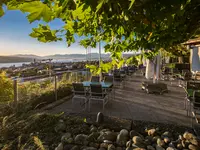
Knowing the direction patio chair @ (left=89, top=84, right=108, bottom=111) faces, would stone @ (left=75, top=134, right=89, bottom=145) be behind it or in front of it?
behind

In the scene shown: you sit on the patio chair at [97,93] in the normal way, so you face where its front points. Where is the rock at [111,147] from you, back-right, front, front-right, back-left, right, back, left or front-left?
back-right

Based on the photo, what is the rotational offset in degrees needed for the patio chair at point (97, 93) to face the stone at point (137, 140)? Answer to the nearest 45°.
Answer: approximately 135° to its right

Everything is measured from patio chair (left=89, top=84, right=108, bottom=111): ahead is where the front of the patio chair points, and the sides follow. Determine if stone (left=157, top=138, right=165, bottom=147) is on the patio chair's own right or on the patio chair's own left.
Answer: on the patio chair's own right

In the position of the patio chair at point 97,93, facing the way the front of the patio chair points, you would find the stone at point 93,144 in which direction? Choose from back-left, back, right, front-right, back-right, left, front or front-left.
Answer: back-right

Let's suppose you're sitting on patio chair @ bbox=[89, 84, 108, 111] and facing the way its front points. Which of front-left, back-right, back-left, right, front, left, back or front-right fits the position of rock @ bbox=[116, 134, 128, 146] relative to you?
back-right

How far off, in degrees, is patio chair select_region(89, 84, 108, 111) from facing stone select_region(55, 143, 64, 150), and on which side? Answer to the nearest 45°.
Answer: approximately 135° to its right

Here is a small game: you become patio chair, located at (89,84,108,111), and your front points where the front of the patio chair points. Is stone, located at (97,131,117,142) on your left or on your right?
on your right

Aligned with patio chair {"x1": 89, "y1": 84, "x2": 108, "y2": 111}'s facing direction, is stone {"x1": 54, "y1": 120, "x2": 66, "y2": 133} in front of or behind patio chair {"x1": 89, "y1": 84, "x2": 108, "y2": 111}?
behind

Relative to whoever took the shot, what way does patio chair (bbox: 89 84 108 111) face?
facing away from the viewer and to the right of the viewer

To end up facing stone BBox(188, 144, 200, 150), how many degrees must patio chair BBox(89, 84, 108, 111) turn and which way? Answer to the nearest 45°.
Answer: approximately 90° to its right
